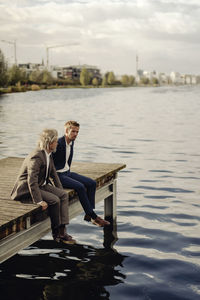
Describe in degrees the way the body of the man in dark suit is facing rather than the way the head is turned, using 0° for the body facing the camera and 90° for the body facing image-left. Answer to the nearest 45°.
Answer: approximately 315°

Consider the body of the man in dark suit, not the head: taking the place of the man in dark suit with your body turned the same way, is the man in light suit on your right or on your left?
on your right
